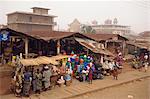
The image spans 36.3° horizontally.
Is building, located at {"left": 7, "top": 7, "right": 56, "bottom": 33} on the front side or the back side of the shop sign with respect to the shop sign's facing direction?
on the back side

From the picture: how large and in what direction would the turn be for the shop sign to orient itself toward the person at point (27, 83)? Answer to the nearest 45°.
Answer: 0° — it already faces them

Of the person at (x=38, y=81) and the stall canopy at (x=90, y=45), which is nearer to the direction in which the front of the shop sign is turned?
the person
